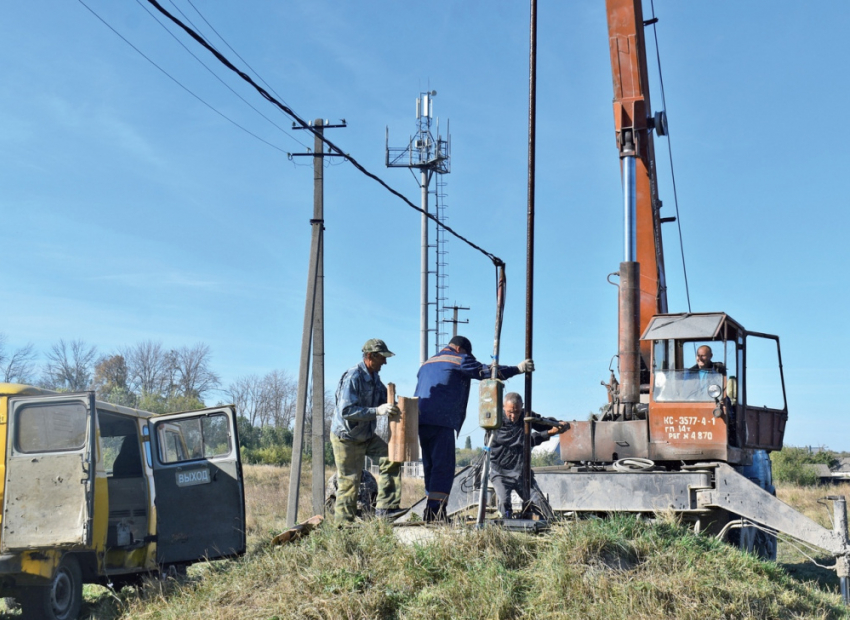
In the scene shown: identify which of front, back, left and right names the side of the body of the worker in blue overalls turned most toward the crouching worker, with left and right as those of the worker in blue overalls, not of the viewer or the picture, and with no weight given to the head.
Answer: front

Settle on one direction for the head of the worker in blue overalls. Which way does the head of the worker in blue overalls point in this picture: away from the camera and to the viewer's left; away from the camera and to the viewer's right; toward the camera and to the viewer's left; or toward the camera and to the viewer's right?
away from the camera and to the viewer's right

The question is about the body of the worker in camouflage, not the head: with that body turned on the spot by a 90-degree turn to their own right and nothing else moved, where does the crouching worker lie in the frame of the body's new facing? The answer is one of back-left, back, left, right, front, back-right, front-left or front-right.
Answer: back-left

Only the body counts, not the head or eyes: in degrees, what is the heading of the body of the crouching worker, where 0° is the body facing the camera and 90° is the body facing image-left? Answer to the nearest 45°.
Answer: approximately 0°

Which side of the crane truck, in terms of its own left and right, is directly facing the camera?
back

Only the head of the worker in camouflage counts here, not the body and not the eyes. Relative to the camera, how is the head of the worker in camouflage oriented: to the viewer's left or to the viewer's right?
to the viewer's right

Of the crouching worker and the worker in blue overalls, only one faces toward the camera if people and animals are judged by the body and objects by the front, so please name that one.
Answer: the crouching worker

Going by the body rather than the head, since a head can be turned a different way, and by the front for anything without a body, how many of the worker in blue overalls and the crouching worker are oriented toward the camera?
1

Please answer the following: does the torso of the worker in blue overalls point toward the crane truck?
yes

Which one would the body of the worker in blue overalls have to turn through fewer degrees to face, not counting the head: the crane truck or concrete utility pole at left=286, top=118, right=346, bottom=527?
the crane truck

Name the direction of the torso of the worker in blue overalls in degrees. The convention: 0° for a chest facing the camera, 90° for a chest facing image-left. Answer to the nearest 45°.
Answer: approximately 225°

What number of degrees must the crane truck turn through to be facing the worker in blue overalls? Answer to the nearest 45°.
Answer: approximately 135° to its left

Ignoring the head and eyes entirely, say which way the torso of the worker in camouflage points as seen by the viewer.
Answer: to the viewer's right

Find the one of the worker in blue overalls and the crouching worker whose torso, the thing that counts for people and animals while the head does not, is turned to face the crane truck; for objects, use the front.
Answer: the worker in blue overalls
